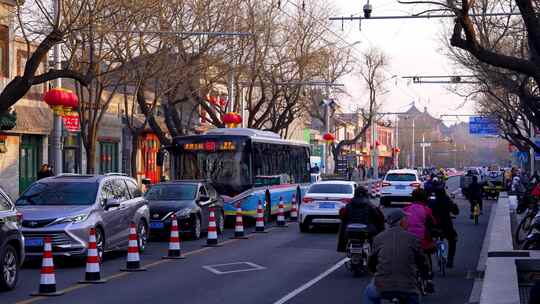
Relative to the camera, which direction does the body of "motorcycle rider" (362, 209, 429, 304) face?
away from the camera

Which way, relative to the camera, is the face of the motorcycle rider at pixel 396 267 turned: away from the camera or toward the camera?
away from the camera

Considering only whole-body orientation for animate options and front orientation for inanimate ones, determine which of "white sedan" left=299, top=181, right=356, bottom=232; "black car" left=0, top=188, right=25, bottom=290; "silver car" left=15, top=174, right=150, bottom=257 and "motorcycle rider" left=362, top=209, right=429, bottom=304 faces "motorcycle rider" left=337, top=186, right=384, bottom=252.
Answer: "motorcycle rider" left=362, top=209, right=429, bottom=304

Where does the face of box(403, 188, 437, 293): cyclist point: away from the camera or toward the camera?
away from the camera

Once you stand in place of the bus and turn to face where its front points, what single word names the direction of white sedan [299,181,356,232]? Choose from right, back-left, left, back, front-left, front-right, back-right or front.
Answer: left

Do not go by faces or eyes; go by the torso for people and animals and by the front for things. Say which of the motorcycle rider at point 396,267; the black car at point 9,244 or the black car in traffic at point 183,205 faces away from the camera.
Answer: the motorcycle rider

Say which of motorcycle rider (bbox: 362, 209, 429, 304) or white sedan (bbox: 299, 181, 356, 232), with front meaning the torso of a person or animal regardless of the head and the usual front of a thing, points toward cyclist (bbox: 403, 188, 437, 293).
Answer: the motorcycle rider

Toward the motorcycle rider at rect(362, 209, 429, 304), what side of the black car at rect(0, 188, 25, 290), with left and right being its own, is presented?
left

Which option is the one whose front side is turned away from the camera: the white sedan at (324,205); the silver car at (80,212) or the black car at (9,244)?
the white sedan

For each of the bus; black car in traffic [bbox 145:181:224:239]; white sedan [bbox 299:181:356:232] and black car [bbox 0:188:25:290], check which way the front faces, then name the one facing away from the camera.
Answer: the white sedan

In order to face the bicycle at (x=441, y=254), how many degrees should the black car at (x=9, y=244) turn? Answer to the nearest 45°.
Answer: approximately 135° to its left

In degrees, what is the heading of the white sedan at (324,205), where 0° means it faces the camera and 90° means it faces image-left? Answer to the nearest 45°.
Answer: approximately 180°

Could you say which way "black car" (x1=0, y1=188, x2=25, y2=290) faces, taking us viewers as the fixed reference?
facing the viewer and to the left of the viewer

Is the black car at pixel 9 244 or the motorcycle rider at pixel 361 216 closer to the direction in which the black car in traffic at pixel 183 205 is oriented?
the black car at pixel 9 244

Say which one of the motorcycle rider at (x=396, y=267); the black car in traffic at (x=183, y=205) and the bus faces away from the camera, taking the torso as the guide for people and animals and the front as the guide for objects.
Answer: the motorcycle rider

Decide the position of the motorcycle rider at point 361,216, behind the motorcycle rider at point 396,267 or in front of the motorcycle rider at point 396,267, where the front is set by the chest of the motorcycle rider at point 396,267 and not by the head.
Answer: in front

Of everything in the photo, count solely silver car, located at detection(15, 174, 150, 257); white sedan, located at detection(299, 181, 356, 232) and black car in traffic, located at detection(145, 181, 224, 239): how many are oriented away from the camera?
1

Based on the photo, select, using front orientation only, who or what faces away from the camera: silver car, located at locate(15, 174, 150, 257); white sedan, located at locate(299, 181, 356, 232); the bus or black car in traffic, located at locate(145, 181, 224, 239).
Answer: the white sedan
